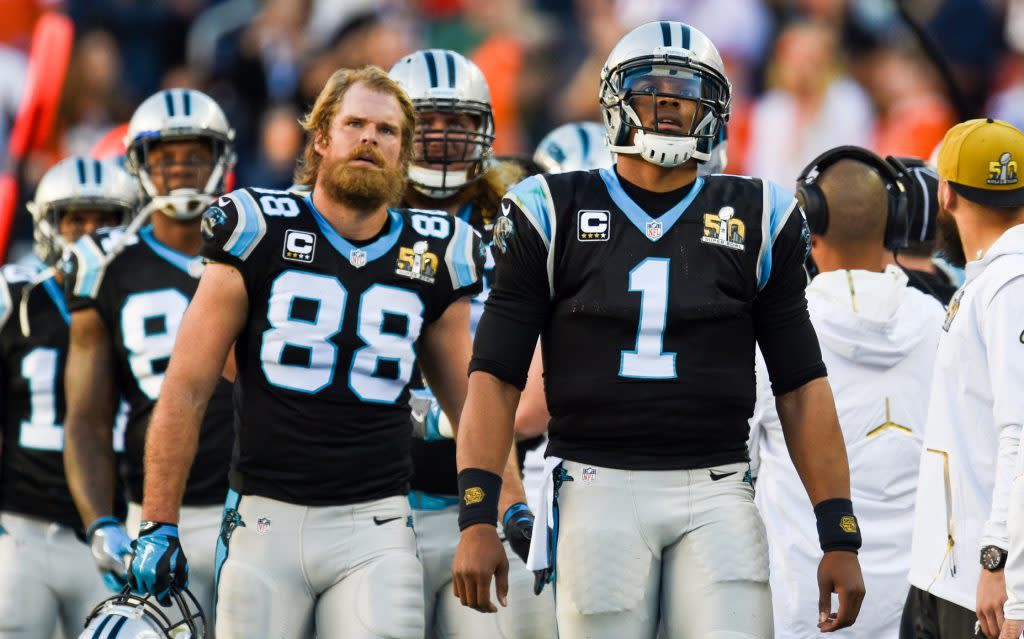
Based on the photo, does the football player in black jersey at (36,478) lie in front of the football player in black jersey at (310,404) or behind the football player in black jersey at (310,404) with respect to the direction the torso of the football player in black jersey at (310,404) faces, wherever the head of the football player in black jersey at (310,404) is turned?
behind

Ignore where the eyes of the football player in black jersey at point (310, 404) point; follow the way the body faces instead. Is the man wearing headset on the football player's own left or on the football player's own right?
on the football player's own left

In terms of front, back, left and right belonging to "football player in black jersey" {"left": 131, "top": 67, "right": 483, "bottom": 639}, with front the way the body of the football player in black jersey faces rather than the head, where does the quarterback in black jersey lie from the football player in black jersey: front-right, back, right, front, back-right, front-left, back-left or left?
front-left

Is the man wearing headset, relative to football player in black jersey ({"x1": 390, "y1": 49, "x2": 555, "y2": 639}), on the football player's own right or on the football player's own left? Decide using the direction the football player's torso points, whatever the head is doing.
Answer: on the football player's own left

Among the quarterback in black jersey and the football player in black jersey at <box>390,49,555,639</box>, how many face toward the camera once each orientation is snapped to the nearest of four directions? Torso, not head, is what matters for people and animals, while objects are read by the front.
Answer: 2

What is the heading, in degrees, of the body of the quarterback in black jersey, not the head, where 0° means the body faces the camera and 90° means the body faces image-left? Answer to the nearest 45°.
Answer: approximately 0°
